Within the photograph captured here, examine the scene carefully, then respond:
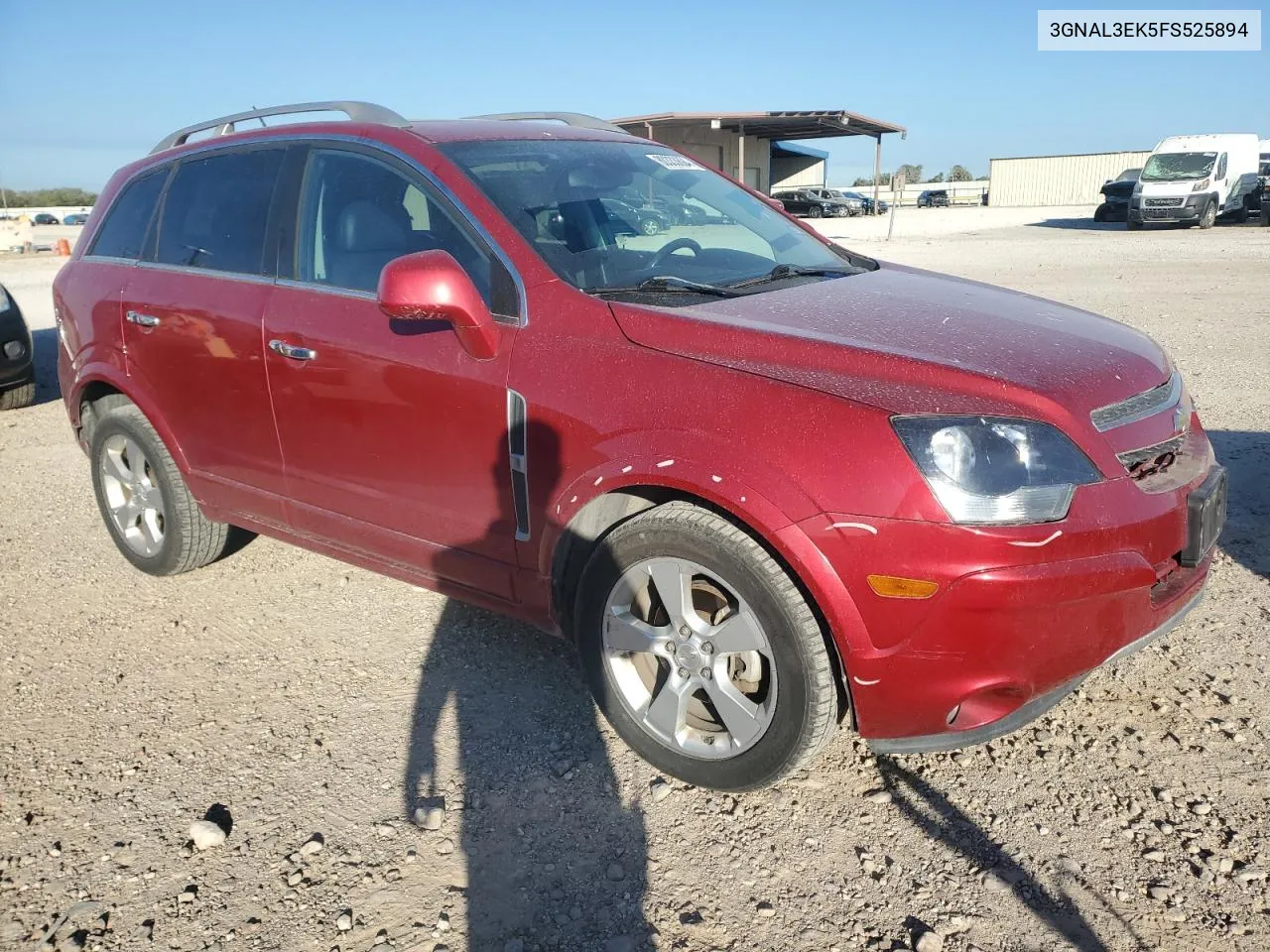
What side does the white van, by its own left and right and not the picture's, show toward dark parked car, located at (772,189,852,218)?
right

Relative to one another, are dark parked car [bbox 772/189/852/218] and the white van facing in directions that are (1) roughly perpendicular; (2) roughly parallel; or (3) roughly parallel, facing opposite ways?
roughly perpendicular

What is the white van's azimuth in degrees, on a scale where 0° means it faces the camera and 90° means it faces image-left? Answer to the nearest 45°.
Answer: approximately 45°

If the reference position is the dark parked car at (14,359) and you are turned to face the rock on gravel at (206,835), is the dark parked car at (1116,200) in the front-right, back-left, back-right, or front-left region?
back-left

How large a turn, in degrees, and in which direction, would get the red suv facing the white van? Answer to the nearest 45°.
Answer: approximately 90° to its left

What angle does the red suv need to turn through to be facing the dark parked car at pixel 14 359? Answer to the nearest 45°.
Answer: approximately 180°

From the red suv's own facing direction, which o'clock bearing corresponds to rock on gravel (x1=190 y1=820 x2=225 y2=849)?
The rock on gravel is roughly at 4 o'clock from the red suv.

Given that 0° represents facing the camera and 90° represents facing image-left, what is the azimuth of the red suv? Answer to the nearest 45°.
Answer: approximately 315°

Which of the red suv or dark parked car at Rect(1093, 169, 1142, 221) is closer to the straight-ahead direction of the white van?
the red suv
